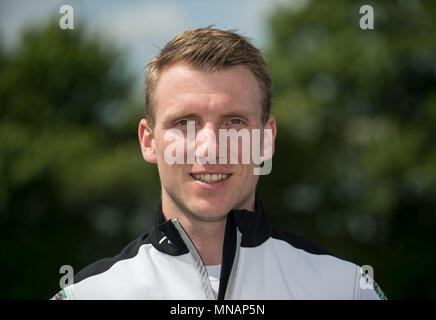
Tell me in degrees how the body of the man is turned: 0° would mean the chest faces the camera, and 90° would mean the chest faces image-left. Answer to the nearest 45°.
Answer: approximately 0°
